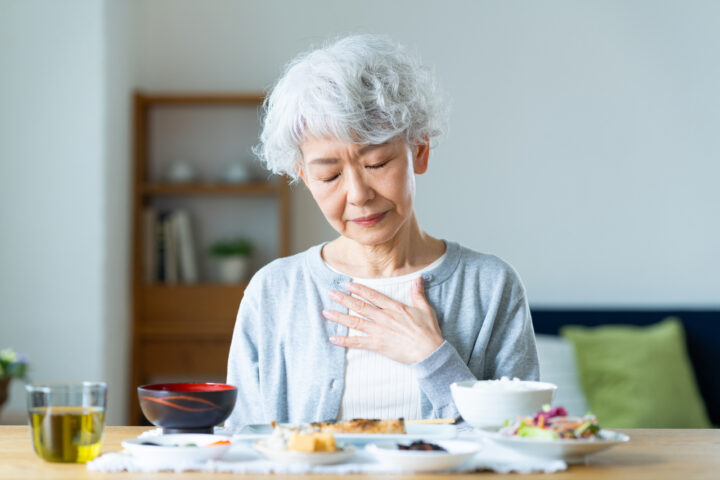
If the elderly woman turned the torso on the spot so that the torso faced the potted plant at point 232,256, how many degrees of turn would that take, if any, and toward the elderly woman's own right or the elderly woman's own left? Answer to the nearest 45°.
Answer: approximately 180°

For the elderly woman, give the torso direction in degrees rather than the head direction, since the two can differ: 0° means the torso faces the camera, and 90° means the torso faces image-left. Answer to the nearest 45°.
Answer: approximately 0°

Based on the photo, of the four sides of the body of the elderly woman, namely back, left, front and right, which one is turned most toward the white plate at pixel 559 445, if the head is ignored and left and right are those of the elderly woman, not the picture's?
front

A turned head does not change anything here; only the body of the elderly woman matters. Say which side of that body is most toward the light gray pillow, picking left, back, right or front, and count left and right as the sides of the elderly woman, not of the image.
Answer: back

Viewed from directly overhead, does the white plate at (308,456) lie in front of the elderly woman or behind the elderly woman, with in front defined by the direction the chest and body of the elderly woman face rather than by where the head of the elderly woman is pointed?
in front

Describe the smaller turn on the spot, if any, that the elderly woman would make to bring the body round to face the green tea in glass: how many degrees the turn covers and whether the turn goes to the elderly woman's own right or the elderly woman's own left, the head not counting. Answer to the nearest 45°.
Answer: approximately 45° to the elderly woman's own right

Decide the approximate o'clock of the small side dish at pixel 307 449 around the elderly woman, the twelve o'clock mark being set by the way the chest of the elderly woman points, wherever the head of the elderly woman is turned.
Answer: The small side dish is roughly at 12 o'clock from the elderly woman.

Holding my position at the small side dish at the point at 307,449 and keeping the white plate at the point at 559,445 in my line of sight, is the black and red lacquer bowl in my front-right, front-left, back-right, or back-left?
back-left

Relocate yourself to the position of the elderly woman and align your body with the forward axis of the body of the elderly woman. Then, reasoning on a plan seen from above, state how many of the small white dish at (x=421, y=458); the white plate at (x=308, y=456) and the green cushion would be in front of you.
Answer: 2

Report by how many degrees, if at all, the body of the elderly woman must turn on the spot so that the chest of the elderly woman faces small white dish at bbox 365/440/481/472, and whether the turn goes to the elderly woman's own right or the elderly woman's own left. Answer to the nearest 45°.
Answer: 0° — they already face it
